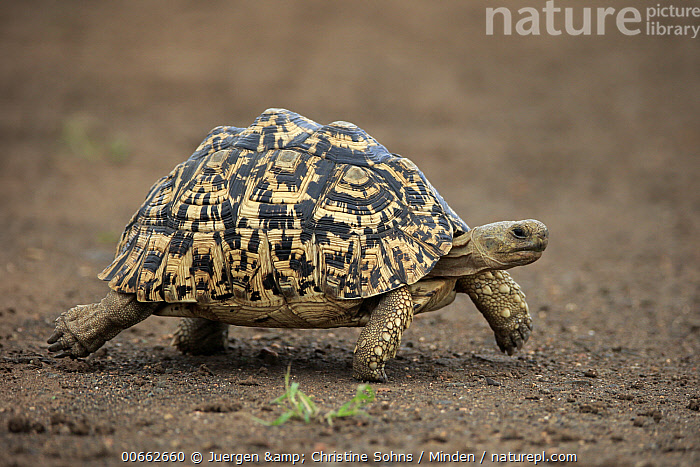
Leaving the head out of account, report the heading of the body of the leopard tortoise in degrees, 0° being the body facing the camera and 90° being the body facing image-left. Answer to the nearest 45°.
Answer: approximately 270°

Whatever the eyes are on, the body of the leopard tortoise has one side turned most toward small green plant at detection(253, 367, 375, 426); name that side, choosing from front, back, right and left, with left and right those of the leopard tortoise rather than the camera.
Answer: right
